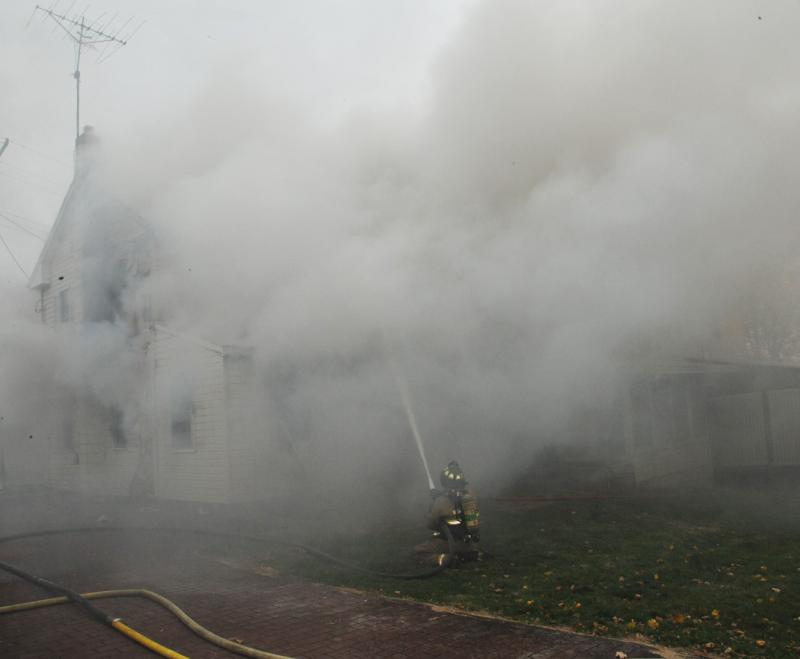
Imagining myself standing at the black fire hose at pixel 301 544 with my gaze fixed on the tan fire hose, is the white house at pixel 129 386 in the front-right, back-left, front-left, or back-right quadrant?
back-right

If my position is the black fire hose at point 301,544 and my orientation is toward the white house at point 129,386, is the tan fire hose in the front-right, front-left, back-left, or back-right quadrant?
back-left

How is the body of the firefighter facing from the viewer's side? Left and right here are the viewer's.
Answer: facing away from the viewer and to the left of the viewer

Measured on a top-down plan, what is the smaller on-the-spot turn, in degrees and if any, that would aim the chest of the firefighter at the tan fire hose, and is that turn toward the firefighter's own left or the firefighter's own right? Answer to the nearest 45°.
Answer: approximately 90° to the firefighter's own left

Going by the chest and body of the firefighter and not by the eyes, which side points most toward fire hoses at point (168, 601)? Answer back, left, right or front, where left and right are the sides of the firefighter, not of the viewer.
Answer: left
